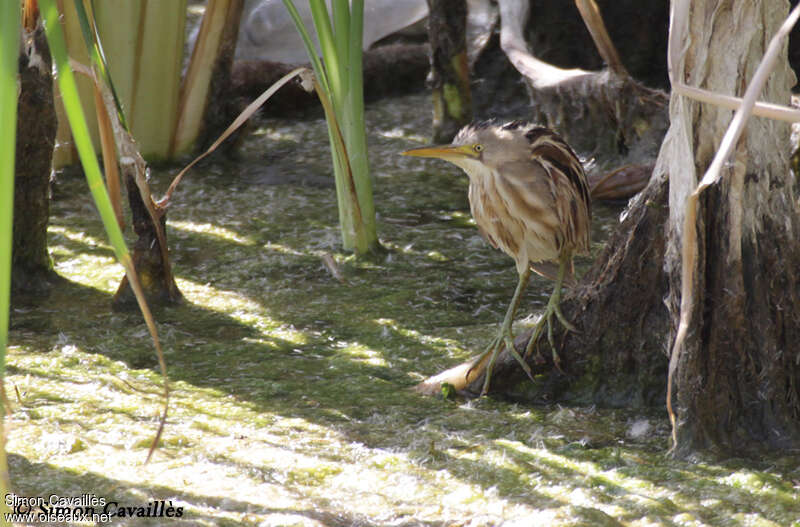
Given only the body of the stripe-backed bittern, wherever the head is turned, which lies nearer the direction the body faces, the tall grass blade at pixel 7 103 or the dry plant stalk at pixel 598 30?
the tall grass blade

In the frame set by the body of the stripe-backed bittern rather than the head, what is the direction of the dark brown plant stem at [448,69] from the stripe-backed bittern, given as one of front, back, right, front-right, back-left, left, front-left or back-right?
back-right

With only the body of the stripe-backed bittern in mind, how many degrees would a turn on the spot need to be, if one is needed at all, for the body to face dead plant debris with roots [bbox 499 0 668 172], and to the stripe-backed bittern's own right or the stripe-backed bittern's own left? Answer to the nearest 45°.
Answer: approximately 135° to the stripe-backed bittern's own right

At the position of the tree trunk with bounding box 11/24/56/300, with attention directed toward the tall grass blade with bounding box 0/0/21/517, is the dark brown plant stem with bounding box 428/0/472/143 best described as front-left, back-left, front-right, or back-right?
back-left

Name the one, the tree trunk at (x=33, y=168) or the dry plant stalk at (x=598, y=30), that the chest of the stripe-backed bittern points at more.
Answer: the tree trunk

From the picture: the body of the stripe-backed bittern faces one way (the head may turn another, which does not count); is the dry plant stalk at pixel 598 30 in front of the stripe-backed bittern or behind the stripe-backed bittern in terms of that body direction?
behind

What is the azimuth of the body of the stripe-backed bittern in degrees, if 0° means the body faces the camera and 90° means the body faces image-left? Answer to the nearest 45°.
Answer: approximately 45°
